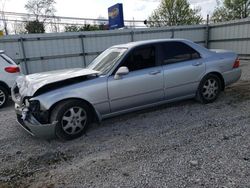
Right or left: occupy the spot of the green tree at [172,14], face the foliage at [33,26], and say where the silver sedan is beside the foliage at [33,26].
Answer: left

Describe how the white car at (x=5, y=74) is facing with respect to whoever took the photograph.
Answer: facing to the left of the viewer

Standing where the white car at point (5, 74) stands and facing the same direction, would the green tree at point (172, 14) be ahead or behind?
behind

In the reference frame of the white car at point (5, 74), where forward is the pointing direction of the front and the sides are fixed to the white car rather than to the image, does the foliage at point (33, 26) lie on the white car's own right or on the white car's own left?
on the white car's own right

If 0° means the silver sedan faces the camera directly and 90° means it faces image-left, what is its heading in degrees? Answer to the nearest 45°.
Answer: approximately 45°

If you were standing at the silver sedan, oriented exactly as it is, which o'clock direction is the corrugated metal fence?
The corrugated metal fence is roughly at 4 o'clock from the silver sedan.
